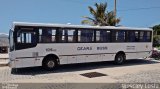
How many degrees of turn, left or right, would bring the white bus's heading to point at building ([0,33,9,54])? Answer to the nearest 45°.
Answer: approximately 45° to its right

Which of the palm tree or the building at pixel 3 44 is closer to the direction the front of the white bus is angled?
the building

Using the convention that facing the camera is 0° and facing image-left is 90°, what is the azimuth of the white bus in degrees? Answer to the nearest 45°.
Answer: approximately 90°
